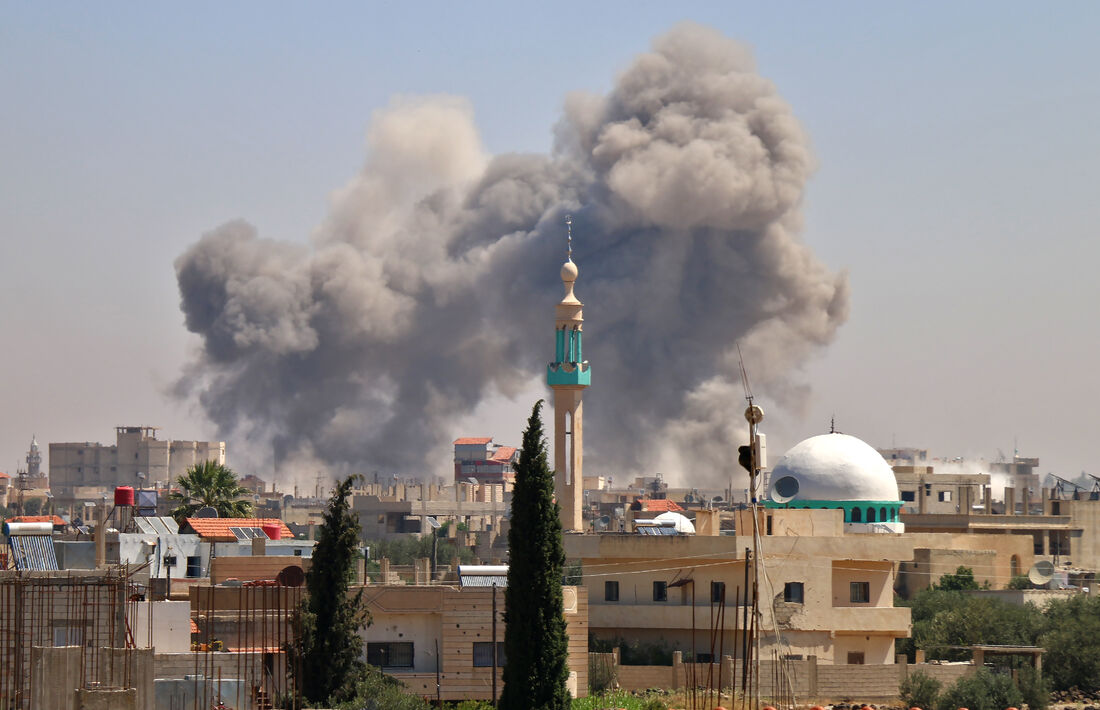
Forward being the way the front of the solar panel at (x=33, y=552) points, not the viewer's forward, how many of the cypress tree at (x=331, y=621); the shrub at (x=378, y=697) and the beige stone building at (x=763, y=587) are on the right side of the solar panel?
0

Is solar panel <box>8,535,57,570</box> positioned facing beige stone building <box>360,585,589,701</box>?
no

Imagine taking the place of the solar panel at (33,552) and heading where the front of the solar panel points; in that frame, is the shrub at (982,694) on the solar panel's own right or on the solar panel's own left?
on the solar panel's own left

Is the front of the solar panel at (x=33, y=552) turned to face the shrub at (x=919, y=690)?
no

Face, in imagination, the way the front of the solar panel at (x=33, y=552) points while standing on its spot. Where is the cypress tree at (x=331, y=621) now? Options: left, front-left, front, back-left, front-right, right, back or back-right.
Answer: left

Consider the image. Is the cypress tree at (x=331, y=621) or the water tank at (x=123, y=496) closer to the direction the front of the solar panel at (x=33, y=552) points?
the cypress tree

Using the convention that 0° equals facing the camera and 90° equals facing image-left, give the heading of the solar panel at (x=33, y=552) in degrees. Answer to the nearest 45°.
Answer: approximately 0°

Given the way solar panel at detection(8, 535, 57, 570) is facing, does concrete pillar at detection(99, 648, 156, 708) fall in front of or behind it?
in front

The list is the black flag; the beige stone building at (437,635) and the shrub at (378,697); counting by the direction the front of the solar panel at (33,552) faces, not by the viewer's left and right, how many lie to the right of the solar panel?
0

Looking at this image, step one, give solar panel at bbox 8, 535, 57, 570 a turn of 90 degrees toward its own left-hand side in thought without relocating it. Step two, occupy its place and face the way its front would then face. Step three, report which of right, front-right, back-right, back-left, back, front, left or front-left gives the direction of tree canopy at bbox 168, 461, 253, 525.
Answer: left

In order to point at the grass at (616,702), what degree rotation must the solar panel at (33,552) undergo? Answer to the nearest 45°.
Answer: approximately 135° to its left

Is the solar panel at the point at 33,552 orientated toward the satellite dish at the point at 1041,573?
no

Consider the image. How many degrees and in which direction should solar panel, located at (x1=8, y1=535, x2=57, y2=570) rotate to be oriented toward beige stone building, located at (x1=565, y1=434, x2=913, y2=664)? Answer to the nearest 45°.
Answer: approximately 135° to its left
